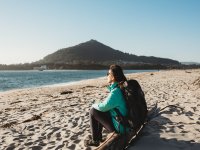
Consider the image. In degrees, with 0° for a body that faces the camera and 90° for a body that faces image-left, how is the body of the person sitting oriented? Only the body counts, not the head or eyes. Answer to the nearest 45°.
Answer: approximately 90°
